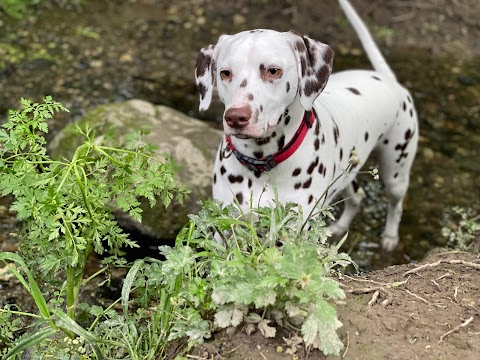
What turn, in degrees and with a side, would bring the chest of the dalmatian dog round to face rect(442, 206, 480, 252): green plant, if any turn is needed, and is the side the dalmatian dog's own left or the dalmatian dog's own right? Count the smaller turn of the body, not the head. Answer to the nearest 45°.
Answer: approximately 180°

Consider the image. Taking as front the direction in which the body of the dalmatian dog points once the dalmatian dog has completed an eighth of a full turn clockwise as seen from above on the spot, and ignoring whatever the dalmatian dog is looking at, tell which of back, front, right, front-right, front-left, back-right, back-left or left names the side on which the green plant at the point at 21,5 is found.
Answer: front-right

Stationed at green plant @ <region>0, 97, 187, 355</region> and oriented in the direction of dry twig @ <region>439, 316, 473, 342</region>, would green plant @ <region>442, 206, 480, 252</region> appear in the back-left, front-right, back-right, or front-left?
front-left

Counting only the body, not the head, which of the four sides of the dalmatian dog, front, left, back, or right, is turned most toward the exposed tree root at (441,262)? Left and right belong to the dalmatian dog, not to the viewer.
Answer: left

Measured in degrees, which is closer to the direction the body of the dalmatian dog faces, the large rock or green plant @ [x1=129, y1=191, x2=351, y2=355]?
the green plant

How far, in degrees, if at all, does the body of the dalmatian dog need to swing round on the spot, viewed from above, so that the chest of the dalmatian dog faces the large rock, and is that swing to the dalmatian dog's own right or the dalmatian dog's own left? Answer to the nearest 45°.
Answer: approximately 90° to the dalmatian dog's own right

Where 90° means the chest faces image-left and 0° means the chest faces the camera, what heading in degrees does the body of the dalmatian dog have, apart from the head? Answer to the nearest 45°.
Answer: approximately 45°

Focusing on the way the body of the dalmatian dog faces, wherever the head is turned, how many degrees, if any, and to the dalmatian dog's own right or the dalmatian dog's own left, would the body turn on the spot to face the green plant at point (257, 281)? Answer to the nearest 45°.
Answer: approximately 45° to the dalmatian dog's own left

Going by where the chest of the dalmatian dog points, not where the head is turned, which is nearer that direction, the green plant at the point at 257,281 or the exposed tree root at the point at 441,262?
the green plant

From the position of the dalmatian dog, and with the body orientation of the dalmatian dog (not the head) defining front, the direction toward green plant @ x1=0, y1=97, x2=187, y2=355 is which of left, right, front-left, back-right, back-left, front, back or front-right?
front

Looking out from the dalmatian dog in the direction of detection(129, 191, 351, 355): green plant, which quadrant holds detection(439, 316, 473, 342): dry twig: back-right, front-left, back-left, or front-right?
front-left

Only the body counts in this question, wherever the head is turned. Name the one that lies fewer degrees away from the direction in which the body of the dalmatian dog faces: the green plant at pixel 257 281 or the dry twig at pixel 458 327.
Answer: the green plant

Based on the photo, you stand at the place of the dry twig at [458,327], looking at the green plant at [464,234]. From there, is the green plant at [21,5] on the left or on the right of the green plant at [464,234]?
left

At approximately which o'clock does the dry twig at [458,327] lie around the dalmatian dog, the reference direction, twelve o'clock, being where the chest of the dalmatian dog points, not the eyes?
The dry twig is roughly at 9 o'clock from the dalmatian dog.
